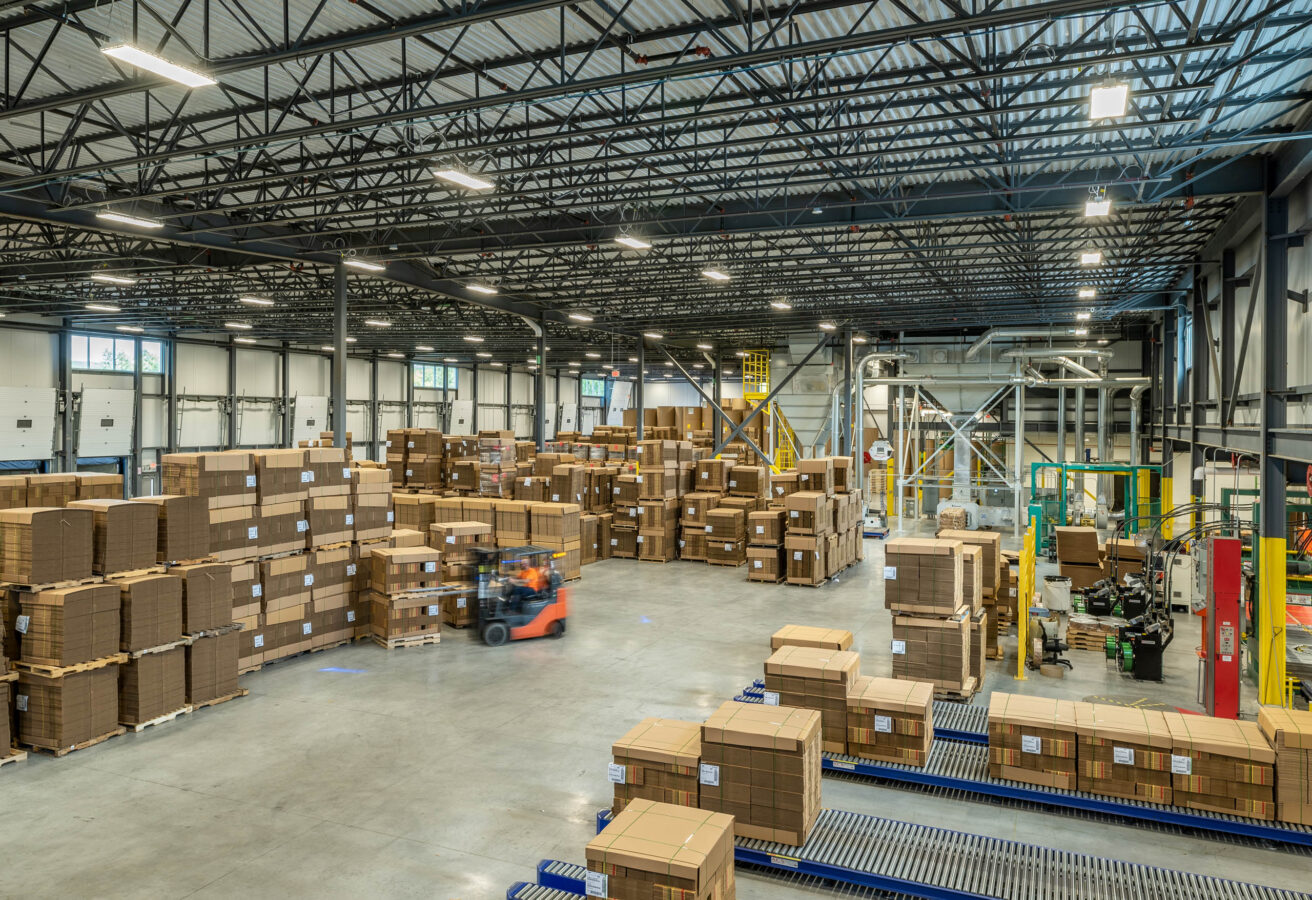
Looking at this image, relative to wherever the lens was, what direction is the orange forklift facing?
facing to the left of the viewer

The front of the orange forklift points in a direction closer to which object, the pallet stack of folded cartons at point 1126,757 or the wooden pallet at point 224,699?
the wooden pallet

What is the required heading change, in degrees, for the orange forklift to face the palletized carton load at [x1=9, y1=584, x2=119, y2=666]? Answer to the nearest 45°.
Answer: approximately 45° to its left

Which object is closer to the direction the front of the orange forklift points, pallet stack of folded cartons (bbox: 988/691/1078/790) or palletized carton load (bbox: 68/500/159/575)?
the palletized carton load

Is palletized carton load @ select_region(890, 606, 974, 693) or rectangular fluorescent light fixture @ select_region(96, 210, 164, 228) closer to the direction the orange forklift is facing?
the rectangular fluorescent light fixture

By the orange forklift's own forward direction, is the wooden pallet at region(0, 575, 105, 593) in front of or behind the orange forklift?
in front

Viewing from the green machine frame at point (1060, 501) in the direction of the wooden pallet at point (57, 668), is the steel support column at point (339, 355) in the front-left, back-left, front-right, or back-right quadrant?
front-right

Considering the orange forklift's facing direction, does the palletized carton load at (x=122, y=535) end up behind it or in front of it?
in front

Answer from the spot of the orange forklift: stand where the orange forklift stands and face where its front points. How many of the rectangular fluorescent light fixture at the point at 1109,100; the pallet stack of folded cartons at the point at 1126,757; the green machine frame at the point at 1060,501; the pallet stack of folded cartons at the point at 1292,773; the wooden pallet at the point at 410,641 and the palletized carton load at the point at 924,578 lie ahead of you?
1

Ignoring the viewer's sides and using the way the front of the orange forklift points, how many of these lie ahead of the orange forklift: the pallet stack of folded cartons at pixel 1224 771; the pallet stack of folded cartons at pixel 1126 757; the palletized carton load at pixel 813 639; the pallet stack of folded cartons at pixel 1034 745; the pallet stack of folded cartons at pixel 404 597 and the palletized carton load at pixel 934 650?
1

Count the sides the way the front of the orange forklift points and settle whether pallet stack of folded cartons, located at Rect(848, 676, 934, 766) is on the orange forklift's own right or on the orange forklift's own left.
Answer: on the orange forklift's own left

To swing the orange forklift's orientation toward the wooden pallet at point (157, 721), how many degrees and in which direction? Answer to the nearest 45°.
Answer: approximately 45° to its left

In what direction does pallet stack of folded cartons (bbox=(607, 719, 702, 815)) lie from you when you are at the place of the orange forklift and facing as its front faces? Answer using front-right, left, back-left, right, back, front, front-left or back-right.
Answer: left

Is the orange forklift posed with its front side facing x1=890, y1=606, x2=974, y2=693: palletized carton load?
no

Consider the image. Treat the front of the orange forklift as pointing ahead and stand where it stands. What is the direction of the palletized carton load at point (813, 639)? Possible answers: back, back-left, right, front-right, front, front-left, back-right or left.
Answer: back-left

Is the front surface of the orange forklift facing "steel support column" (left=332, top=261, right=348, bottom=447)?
no

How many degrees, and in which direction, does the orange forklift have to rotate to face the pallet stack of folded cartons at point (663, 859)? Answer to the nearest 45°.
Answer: approximately 90° to its left
